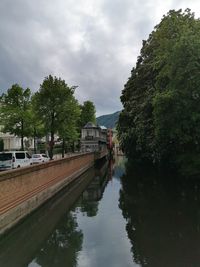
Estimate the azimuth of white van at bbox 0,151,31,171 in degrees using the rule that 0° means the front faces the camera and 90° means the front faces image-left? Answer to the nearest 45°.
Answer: approximately 225°

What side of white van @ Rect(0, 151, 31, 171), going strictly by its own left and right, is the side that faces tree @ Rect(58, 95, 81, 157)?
front

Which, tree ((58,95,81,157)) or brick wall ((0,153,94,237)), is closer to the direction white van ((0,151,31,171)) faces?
the tree

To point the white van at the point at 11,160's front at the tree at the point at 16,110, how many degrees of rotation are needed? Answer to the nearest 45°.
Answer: approximately 45° to its left

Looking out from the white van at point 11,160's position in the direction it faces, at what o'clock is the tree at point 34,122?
The tree is roughly at 11 o'clock from the white van.
